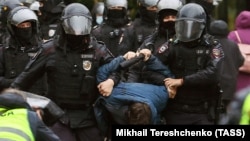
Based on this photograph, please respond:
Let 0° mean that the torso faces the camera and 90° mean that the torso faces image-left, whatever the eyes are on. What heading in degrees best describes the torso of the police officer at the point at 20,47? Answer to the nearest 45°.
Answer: approximately 0°

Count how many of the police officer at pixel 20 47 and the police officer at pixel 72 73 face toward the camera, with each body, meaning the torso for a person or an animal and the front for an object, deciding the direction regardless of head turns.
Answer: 2

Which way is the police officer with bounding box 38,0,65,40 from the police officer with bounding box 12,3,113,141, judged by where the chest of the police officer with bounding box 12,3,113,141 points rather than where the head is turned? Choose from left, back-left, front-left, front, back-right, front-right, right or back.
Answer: back

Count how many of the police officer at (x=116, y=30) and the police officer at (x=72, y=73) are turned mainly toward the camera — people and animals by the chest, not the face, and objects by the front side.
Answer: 2

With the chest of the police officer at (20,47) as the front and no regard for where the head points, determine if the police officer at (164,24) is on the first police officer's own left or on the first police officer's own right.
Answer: on the first police officer's own left

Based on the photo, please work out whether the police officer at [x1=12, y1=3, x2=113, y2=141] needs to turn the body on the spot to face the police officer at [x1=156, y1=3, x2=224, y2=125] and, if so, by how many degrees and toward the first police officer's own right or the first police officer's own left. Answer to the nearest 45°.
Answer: approximately 90° to the first police officer's own left

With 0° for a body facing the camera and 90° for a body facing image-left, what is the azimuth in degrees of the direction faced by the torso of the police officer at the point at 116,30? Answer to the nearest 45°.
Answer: approximately 0°

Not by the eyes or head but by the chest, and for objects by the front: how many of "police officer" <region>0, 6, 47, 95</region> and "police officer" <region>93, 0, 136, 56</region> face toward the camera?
2
